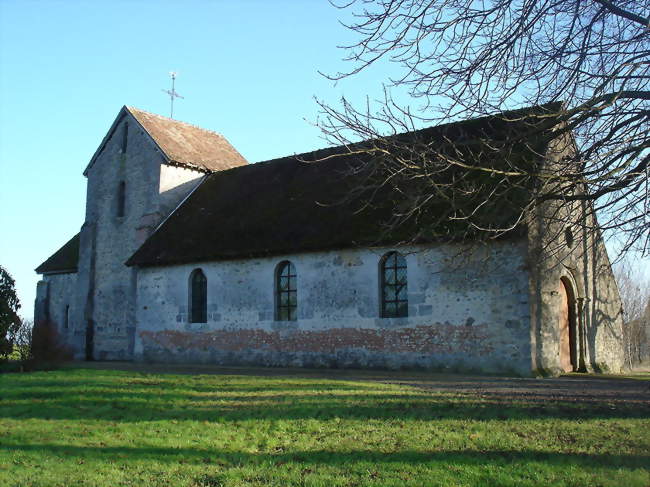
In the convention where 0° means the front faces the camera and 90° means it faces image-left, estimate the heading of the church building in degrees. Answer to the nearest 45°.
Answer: approximately 315°
